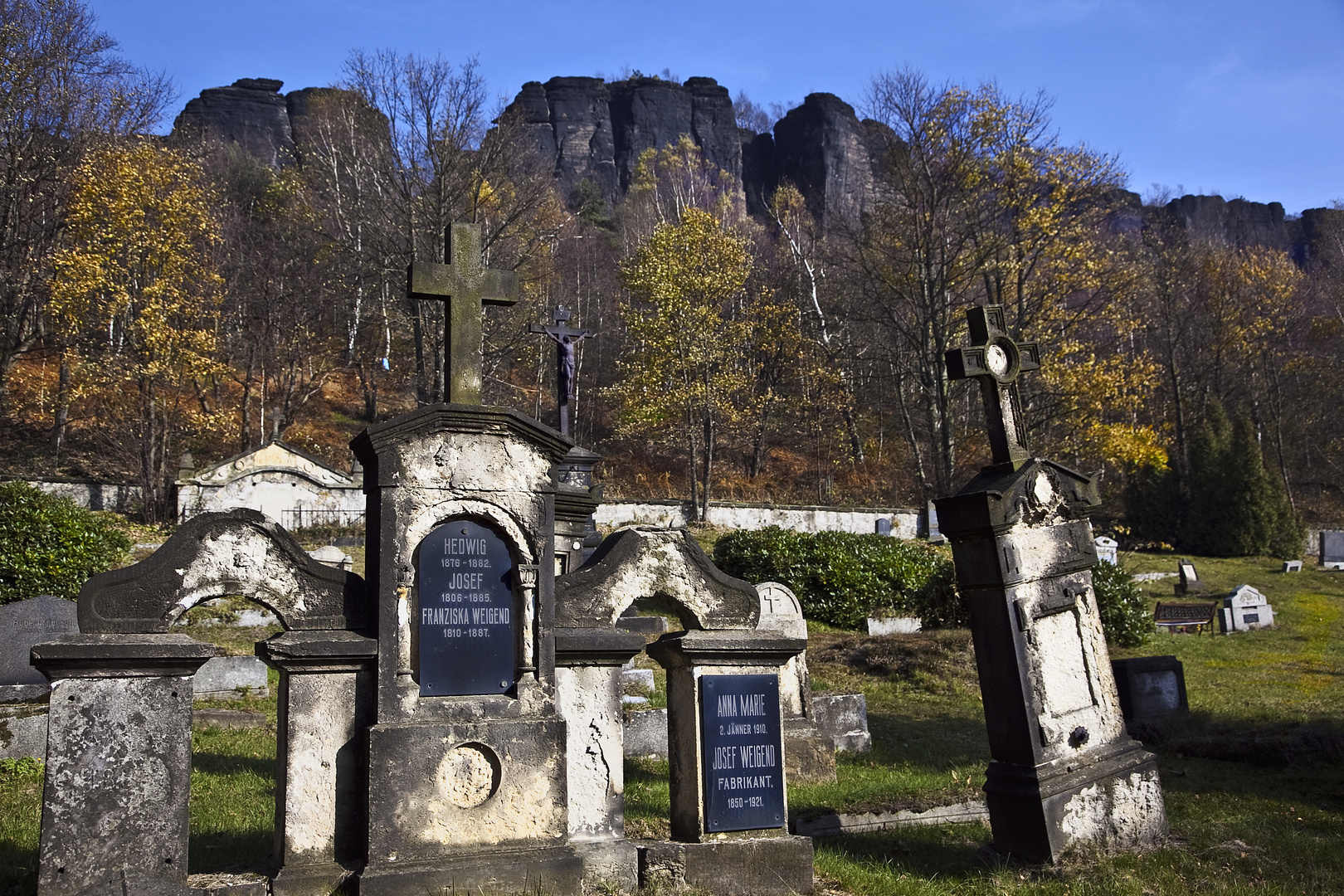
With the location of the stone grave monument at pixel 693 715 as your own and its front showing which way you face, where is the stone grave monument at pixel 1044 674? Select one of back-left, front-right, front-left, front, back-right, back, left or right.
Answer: left

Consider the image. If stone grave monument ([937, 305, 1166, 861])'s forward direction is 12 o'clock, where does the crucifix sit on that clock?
The crucifix is roughly at 6 o'clock from the stone grave monument.

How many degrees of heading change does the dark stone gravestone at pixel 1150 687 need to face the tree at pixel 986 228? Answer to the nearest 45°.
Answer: approximately 135° to its left

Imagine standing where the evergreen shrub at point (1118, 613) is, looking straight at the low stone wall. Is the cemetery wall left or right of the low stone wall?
right

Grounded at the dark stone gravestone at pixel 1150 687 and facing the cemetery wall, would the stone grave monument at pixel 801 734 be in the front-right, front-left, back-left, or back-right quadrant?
back-left

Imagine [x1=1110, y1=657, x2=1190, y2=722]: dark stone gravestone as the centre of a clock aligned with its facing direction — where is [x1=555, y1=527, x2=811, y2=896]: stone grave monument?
The stone grave monument is roughly at 2 o'clock from the dark stone gravestone.

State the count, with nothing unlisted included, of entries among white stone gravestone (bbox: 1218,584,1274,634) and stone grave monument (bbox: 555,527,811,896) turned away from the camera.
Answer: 0

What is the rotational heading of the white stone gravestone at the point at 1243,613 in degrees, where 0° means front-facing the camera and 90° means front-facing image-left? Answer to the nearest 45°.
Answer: approximately 315°

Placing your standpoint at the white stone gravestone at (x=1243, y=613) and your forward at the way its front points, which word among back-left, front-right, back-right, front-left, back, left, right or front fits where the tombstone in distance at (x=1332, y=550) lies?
back-left

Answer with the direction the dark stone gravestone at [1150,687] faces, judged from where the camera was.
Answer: facing the viewer and to the right of the viewer

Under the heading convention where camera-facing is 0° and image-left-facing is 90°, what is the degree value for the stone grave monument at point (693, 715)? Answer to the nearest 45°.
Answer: approximately 0°

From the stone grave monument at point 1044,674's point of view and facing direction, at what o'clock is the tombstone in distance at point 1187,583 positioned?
The tombstone in distance is roughly at 8 o'clock from the stone grave monument.

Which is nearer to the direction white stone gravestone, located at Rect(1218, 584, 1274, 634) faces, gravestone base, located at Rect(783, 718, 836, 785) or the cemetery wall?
the gravestone base
